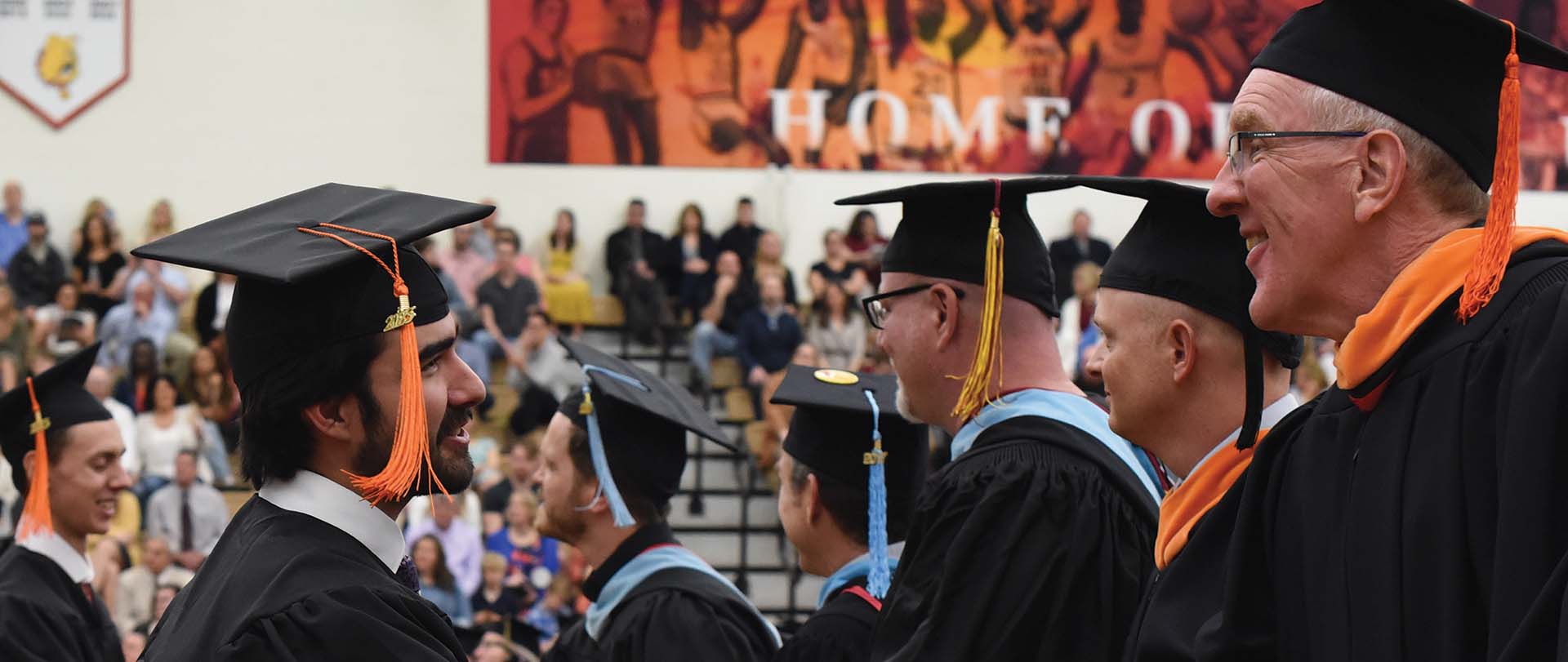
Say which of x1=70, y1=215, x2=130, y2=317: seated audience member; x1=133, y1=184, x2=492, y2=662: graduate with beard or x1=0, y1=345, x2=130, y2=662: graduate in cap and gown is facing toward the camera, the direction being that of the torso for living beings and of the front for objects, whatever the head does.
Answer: the seated audience member

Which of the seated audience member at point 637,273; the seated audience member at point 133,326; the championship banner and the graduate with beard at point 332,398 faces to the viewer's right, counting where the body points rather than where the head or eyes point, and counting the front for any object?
the graduate with beard

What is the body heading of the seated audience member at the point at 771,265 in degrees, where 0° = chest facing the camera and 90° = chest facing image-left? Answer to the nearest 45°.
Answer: approximately 0°

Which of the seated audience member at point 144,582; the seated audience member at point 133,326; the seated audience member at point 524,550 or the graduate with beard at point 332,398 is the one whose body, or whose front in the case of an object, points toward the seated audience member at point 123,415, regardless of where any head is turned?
the seated audience member at point 133,326

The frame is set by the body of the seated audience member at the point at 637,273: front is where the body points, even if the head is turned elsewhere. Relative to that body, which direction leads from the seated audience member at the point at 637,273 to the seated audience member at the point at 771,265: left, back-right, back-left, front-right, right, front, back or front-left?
left

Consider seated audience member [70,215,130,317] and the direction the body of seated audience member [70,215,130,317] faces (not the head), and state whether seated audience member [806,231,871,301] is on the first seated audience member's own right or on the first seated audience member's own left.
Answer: on the first seated audience member's own left

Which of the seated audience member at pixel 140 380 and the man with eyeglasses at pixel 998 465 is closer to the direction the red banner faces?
the man with eyeglasses

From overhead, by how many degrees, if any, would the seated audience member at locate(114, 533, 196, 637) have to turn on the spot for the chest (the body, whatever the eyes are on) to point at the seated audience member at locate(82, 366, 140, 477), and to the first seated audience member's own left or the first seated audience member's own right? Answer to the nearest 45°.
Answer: approximately 180°

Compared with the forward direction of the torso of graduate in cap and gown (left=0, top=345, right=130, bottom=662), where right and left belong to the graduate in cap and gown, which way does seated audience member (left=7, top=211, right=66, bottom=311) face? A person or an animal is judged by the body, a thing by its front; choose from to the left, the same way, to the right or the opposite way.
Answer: to the right

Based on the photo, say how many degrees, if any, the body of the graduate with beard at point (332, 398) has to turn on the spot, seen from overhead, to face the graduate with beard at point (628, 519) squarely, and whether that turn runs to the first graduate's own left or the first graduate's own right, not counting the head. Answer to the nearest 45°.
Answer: approximately 45° to the first graduate's own left

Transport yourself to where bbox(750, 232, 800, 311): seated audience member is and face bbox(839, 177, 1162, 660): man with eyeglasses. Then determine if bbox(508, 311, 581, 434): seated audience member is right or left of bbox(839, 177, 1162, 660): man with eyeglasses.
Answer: right

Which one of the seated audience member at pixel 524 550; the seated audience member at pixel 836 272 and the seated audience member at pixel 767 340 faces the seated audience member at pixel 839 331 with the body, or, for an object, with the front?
the seated audience member at pixel 836 272
